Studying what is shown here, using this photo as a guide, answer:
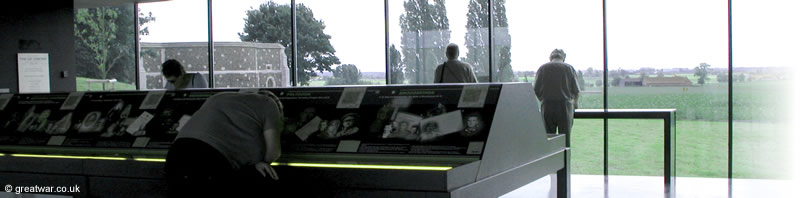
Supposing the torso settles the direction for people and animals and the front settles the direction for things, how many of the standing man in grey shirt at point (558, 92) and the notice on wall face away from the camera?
1

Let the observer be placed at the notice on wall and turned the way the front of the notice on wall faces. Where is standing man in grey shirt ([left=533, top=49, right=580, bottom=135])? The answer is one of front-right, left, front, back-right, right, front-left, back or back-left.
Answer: front-left

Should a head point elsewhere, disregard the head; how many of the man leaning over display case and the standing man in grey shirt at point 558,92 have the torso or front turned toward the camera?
0

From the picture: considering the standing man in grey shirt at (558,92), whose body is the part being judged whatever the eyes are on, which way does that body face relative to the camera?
away from the camera

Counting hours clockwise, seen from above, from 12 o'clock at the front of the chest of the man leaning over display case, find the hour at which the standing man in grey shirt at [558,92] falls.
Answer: The standing man in grey shirt is roughly at 12 o'clock from the man leaning over display case.

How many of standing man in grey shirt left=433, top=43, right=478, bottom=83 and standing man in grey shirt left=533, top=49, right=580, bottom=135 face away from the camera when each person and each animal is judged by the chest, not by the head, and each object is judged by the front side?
2

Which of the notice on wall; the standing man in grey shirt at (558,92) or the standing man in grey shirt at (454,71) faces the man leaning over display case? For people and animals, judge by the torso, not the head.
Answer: the notice on wall

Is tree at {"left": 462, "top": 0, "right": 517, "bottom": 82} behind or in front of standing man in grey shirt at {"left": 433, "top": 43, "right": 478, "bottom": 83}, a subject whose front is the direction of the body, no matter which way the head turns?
in front

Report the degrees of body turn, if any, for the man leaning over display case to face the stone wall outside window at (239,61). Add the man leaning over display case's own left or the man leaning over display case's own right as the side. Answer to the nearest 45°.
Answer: approximately 45° to the man leaning over display case's own left

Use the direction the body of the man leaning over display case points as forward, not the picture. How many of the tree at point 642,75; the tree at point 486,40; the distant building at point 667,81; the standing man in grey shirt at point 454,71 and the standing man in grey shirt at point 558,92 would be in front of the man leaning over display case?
5

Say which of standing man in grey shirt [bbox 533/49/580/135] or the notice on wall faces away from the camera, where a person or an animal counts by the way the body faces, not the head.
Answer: the standing man in grey shirt

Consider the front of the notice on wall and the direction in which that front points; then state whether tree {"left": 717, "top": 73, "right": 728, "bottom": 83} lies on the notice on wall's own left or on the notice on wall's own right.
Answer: on the notice on wall's own left

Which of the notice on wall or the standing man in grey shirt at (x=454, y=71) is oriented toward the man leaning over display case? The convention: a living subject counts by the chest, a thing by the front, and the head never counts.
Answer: the notice on wall

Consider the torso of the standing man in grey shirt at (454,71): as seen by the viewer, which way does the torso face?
away from the camera
